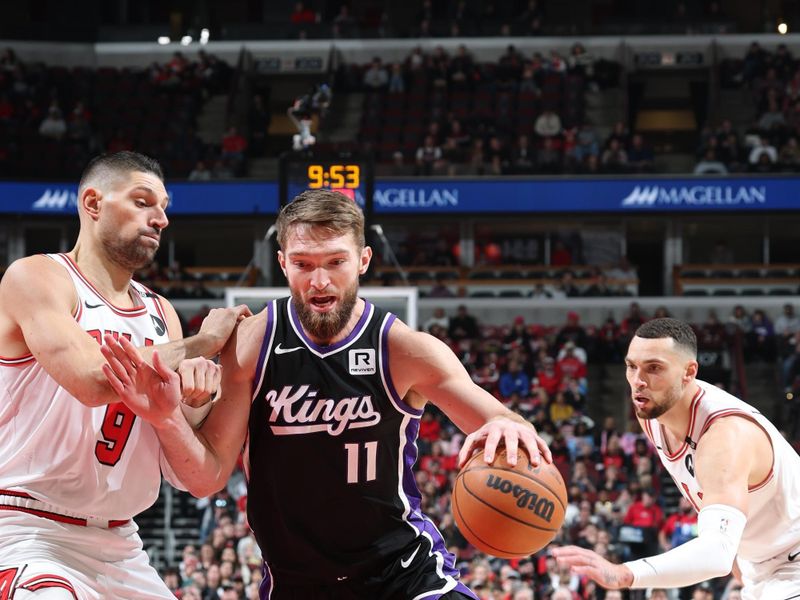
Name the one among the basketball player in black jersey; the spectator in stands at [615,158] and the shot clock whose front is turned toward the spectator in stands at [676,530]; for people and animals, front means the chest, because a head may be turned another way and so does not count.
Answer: the spectator in stands at [615,158]

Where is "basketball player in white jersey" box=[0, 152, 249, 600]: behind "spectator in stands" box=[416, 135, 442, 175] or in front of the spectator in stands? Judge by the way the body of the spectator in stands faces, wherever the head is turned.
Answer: in front

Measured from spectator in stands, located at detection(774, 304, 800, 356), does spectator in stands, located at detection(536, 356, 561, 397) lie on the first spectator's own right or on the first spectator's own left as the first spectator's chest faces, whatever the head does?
on the first spectator's own right

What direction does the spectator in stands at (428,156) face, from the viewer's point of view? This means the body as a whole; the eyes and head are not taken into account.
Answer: toward the camera

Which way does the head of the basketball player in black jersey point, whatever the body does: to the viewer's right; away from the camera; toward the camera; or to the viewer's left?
toward the camera

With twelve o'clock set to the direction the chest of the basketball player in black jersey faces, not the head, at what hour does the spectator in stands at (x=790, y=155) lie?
The spectator in stands is roughly at 7 o'clock from the basketball player in black jersey.

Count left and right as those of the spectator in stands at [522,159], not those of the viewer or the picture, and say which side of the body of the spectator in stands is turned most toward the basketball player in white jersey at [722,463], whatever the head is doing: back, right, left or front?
front

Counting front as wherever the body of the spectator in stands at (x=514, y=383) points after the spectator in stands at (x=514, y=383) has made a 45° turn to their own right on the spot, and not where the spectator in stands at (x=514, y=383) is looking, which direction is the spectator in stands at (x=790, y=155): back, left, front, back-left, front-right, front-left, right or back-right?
back

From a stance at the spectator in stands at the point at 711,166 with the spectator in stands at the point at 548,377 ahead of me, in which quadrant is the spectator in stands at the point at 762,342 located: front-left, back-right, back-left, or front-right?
front-left

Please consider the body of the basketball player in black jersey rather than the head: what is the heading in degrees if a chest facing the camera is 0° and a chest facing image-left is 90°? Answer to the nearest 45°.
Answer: approximately 0°

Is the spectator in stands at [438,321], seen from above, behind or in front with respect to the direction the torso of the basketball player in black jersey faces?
behind

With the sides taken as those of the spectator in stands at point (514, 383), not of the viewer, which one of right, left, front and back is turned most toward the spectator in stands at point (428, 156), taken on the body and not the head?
back

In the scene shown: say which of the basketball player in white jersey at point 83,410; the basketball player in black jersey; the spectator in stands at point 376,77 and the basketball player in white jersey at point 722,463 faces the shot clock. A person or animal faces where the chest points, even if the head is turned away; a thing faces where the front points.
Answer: the spectator in stands
